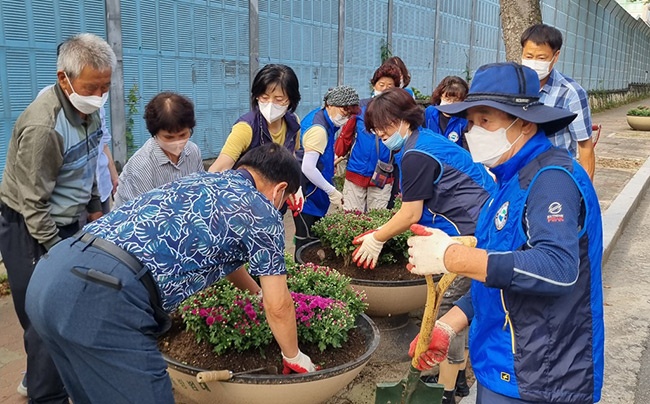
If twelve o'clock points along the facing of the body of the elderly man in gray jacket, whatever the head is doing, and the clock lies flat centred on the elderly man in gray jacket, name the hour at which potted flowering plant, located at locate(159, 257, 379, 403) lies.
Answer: The potted flowering plant is roughly at 12 o'clock from the elderly man in gray jacket.

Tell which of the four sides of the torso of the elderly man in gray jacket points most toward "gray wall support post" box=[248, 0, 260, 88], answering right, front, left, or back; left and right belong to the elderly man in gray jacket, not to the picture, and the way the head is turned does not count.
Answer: left

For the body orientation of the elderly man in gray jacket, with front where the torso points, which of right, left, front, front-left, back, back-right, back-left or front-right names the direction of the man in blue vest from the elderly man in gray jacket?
front

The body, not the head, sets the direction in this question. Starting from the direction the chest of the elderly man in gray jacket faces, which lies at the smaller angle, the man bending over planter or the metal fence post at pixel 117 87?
the man bending over planter

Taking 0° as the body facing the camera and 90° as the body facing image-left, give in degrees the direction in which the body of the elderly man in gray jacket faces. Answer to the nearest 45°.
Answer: approximately 315°

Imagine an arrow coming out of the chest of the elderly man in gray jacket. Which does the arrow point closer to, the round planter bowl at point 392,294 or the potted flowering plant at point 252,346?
the potted flowering plant

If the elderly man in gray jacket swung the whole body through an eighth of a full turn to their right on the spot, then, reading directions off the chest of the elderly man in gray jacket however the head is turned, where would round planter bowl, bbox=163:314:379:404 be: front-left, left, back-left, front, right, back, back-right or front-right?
front-left

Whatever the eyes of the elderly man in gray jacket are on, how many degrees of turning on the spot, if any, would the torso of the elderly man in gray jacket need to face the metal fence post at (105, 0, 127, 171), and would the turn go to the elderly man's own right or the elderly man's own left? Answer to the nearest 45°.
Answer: approximately 135° to the elderly man's own left

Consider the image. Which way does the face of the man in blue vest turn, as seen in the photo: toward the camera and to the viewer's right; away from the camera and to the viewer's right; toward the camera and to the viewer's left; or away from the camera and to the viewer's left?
toward the camera and to the viewer's left

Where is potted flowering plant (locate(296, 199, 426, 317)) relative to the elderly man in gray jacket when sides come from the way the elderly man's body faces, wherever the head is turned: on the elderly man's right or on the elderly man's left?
on the elderly man's left

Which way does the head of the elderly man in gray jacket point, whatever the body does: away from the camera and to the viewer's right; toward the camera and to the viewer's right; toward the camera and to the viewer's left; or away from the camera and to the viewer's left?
toward the camera and to the viewer's right

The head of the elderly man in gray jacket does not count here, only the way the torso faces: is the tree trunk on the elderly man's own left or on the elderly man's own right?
on the elderly man's own left

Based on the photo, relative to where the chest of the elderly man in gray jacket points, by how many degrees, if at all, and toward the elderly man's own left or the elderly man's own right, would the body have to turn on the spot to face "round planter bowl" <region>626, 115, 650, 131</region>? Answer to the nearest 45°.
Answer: approximately 90° to the elderly man's own left
